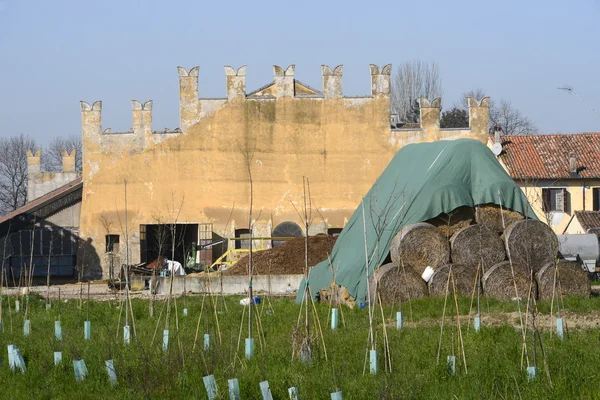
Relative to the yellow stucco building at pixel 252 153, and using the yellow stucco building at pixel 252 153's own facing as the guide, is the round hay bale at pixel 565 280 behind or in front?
in front

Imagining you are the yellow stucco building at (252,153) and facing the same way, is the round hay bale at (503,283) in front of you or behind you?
in front

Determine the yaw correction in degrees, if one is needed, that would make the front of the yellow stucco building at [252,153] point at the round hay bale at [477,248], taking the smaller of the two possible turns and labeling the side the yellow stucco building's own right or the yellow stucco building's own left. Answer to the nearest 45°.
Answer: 0° — it already faces it

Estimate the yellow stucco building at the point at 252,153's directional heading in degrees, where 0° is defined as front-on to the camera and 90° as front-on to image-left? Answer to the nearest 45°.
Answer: approximately 0°

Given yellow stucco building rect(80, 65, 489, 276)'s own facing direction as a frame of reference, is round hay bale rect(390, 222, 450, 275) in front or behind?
in front

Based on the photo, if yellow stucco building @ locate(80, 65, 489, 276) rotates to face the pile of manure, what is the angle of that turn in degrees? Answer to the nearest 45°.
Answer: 0° — it already faces it
